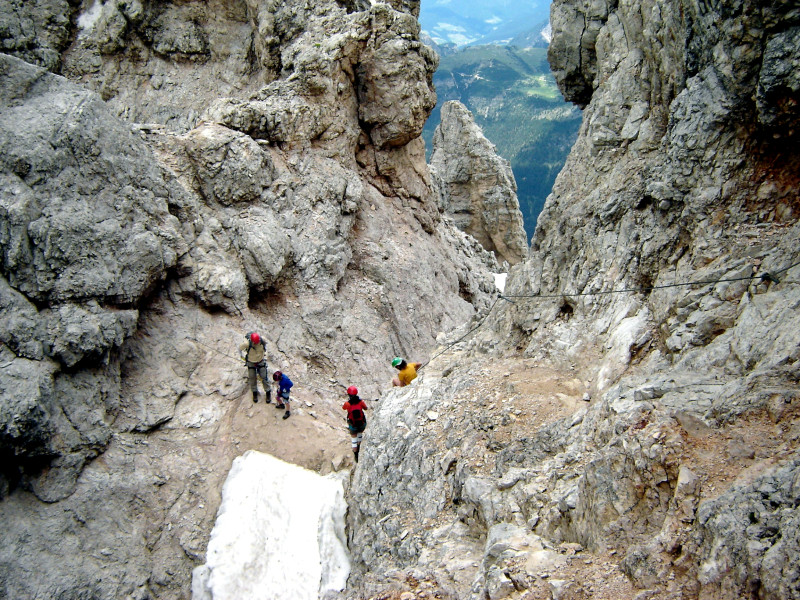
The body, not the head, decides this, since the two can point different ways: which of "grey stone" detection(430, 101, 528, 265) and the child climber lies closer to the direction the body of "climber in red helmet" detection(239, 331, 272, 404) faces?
the child climber

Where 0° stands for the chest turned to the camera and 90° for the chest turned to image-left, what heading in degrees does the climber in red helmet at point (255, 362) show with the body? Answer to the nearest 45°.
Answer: approximately 0°

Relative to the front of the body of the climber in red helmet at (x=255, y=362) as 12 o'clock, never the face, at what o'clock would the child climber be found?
The child climber is roughly at 10 o'clock from the climber in red helmet.

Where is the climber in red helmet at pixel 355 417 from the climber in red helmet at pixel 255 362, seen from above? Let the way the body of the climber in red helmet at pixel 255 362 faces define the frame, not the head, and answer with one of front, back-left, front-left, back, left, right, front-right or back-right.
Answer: front-left

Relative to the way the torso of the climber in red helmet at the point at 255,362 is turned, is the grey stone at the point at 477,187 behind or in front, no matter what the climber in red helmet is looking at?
behind
